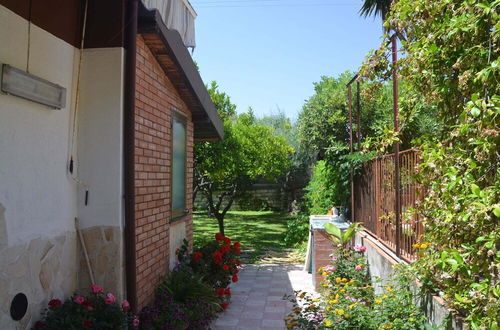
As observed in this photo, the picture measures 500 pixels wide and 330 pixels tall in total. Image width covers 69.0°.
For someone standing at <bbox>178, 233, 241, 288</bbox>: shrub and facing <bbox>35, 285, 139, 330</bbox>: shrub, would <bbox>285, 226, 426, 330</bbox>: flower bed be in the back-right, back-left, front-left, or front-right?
front-left

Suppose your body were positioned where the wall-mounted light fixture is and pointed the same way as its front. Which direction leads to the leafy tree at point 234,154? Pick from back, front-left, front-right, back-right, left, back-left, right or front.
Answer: left

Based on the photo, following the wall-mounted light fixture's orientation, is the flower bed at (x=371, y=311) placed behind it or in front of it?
in front

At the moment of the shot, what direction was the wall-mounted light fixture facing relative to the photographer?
facing the viewer and to the right of the viewer

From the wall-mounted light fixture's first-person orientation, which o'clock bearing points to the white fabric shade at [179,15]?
The white fabric shade is roughly at 10 o'clock from the wall-mounted light fixture.

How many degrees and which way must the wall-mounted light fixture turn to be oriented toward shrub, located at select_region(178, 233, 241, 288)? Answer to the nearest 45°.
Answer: approximately 90° to its left

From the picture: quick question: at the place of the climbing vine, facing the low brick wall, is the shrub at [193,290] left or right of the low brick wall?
left

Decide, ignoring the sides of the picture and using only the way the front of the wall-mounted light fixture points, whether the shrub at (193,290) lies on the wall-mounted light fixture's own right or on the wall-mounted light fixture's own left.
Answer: on the wall-mounted light fixture's own left

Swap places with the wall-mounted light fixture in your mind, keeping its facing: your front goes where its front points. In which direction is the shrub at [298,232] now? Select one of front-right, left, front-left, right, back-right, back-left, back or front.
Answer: left

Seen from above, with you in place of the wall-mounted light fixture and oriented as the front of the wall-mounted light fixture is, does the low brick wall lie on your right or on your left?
on your left
